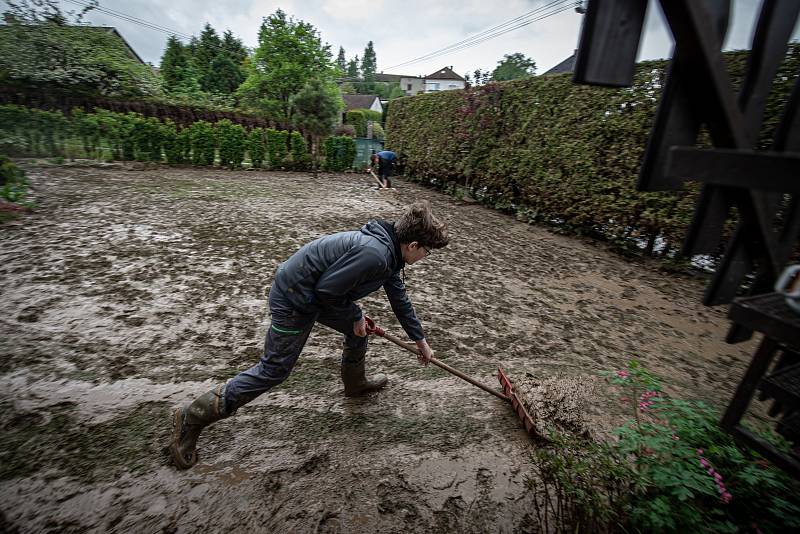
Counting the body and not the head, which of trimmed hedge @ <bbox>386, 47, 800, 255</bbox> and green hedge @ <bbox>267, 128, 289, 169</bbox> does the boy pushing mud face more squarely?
the trimmed hedge

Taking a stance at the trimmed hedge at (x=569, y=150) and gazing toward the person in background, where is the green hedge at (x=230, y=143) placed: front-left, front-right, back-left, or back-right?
front-left

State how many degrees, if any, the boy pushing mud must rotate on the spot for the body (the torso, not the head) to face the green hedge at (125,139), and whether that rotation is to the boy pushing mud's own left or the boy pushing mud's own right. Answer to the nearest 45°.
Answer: approximately 135° to the boy pushing mud's own left

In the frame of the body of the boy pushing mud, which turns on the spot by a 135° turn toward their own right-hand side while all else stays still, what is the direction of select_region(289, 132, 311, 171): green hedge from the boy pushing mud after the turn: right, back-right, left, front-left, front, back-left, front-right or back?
back-right

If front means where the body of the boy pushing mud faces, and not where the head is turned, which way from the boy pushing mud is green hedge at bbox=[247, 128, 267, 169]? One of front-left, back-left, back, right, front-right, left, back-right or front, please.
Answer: left

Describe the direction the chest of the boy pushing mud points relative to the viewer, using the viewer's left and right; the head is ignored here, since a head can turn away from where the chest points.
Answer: facing to the right of the viewer

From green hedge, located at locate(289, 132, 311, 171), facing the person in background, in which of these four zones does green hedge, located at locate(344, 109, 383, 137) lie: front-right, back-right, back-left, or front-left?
back-left

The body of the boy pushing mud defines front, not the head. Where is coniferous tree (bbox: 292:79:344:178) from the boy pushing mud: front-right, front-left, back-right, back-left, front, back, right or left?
left

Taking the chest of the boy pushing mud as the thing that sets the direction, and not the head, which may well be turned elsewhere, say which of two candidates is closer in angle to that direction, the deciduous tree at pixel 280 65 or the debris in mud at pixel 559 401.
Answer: the debris in mud

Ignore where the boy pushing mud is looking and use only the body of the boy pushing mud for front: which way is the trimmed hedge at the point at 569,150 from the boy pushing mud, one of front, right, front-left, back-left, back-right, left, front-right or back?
front-left

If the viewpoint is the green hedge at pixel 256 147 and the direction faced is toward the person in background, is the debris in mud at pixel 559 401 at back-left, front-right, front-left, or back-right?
front-right

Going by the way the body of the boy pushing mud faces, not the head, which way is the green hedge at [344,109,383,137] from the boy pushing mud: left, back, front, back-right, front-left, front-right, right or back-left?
left

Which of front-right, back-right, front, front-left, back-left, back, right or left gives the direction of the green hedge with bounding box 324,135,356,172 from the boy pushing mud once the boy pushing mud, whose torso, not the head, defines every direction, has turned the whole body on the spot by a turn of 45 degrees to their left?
front-left
